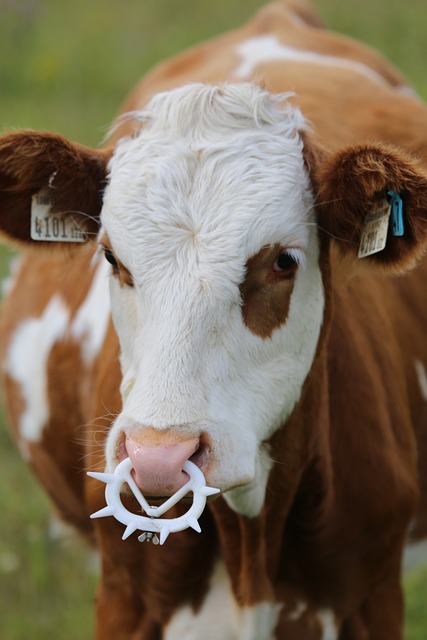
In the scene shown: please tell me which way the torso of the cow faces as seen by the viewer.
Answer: toward the camera
